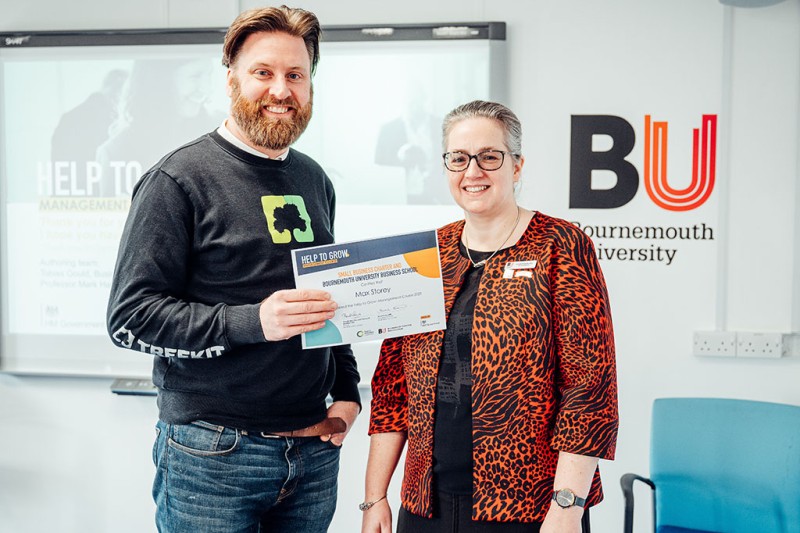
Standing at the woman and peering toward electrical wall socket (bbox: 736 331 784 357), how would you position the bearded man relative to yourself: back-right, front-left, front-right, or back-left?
back-left

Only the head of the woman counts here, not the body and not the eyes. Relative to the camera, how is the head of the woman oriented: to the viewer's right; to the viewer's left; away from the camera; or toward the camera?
toward the camera

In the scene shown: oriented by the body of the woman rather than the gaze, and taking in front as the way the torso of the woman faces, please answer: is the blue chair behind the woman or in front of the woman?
behind

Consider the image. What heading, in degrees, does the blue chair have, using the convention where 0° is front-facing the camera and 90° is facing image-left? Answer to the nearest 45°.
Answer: approximately 45°

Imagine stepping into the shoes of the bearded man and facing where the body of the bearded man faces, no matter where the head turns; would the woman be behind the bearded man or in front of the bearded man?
in front

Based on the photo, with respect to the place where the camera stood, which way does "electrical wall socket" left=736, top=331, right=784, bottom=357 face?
facing the viewer

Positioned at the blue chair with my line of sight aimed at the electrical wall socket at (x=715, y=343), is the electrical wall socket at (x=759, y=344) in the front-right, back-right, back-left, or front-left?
front-right

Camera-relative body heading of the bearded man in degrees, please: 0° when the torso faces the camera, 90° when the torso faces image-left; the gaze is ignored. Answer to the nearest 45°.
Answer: approximately 315°

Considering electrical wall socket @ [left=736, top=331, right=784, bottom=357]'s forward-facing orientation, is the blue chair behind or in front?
in front

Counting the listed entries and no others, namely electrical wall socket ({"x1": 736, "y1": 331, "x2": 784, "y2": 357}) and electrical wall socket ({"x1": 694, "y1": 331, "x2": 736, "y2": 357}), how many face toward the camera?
2

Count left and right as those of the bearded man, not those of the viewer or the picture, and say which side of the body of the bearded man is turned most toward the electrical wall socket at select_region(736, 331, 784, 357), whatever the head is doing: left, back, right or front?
left

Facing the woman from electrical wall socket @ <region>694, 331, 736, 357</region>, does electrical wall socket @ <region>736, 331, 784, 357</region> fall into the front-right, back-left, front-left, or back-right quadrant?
back-left
